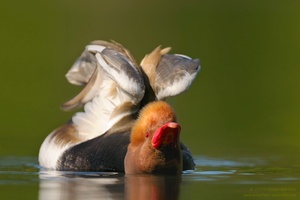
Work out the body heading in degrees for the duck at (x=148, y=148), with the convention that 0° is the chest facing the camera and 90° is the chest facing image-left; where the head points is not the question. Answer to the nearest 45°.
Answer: approximately 315°
